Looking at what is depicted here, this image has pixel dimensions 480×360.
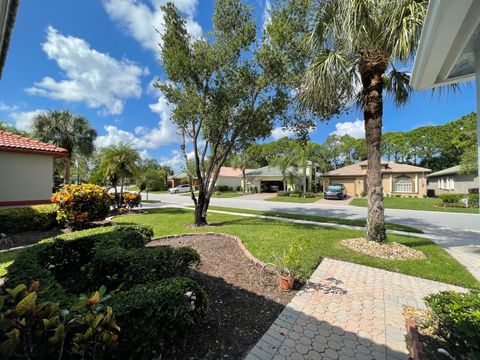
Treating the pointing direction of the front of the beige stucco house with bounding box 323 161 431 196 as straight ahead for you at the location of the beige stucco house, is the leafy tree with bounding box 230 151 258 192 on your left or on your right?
on your right

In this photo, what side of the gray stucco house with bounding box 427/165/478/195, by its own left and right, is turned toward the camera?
front

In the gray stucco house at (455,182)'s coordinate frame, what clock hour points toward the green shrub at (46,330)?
The green shrub is roughly at 12 o'clock from the gray stucco house.

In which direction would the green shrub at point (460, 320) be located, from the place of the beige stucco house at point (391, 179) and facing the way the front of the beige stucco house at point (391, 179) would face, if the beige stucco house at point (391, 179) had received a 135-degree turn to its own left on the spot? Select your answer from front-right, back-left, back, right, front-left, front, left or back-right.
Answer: back-right

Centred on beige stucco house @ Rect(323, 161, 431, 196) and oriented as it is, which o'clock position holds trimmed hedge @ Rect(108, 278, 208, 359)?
The trimmed hedge is roughly at 12 o'clock from the beige stucco house.

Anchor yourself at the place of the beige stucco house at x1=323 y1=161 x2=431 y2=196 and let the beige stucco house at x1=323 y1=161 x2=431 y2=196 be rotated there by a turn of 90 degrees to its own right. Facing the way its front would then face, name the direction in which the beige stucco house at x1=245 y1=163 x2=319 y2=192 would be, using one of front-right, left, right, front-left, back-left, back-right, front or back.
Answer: front

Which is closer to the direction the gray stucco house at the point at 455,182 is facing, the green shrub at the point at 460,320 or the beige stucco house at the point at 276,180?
the green shrub

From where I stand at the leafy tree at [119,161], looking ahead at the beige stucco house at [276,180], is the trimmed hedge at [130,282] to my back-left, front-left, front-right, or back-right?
back-right

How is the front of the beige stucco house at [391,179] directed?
toward the camera

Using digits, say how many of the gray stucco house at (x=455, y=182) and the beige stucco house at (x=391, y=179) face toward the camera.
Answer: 2

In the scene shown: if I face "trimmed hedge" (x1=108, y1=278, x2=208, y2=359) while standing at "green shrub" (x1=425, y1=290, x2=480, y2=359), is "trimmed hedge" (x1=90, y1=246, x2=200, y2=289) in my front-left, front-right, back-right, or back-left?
front-right

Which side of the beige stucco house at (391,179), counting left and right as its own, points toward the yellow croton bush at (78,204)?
front

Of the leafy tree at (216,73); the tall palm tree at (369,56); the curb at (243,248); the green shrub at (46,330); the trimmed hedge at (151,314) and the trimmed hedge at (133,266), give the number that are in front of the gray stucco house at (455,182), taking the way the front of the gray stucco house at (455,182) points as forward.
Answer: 6

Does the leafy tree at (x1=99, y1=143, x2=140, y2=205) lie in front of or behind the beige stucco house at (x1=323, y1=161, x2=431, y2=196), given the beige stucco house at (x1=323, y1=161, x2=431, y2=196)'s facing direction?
in front

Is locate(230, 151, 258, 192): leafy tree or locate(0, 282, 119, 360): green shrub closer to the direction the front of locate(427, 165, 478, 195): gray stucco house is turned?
the green shrub

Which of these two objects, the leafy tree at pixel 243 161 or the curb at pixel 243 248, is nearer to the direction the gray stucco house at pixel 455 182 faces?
the curb

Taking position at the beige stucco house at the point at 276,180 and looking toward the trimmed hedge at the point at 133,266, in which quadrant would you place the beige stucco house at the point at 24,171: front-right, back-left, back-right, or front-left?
front-right

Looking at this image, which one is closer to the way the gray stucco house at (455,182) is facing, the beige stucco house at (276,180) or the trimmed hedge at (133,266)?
the trimmed hedge

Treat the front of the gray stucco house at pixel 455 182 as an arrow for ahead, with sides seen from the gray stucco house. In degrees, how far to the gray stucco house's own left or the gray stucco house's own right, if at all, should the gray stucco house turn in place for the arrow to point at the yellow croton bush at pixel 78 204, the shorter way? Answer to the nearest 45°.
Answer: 0° — it already faces it
